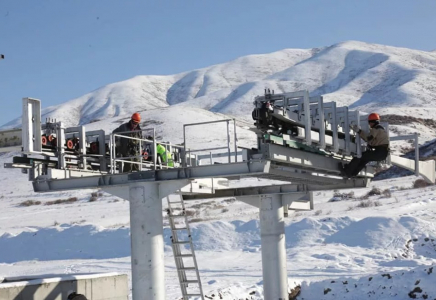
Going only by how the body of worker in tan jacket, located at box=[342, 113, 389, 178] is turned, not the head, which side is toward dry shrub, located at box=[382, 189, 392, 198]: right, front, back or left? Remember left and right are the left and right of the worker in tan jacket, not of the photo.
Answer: right

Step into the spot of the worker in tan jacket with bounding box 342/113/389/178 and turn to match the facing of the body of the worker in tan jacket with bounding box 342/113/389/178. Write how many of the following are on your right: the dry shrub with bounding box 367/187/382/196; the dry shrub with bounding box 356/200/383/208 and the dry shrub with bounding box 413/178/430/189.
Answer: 3

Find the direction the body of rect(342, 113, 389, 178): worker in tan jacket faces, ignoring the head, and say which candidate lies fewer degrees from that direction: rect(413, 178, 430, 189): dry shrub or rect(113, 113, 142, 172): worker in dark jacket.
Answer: the worker in dark jacket

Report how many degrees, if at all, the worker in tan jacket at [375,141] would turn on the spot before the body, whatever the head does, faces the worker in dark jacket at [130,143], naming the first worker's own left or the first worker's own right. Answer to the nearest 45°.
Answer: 0° — they already face them

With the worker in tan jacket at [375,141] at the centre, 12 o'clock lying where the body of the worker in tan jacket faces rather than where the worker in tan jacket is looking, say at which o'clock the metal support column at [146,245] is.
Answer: The metal support column is roughly at 11 o'clock from the worker in tan jacket.

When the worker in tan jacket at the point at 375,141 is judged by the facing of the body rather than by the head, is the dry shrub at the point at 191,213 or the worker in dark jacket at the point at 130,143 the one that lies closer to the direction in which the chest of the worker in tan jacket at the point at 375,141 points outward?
the worker in dark jacket

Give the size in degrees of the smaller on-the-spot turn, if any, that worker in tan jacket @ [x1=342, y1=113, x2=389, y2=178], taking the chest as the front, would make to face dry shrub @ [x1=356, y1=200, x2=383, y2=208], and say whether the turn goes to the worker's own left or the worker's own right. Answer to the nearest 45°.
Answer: approximately 90° to the worker's own right

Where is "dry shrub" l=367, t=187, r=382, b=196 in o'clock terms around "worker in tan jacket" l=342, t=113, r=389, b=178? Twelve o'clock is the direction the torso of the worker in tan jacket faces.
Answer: The dry shrub is roughly at 3 o'clock from the worker in tan jacket.

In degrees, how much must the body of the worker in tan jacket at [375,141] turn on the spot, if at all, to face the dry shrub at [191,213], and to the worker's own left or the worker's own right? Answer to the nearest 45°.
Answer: approximately 45° to the worker's own right

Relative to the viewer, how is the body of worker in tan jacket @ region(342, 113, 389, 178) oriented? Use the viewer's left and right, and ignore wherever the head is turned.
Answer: facing to the left of the viewer
